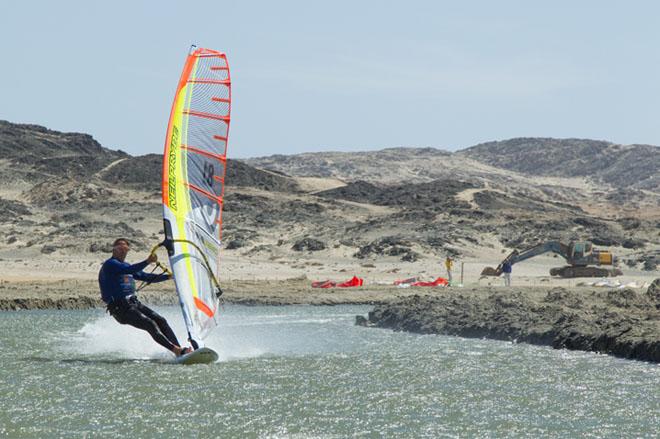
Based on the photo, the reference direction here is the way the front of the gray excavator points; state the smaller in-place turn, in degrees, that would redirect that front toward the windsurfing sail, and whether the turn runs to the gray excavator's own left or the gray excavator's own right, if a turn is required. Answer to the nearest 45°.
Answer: approximately 90° to the gray excavator's own left

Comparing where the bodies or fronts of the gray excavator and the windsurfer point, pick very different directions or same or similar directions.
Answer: very different directions

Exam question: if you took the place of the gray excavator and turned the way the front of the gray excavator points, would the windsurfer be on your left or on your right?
on your left

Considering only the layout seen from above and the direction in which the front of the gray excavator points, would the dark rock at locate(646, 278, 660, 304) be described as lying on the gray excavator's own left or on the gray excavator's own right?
on the gray excavator's own left

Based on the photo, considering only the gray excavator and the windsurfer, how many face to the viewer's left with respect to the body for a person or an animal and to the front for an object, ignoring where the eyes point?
1

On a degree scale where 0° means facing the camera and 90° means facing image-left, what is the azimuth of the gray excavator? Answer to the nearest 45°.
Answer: approximately 90°

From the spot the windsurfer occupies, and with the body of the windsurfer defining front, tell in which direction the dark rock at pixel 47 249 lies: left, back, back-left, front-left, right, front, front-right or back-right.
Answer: back-left
